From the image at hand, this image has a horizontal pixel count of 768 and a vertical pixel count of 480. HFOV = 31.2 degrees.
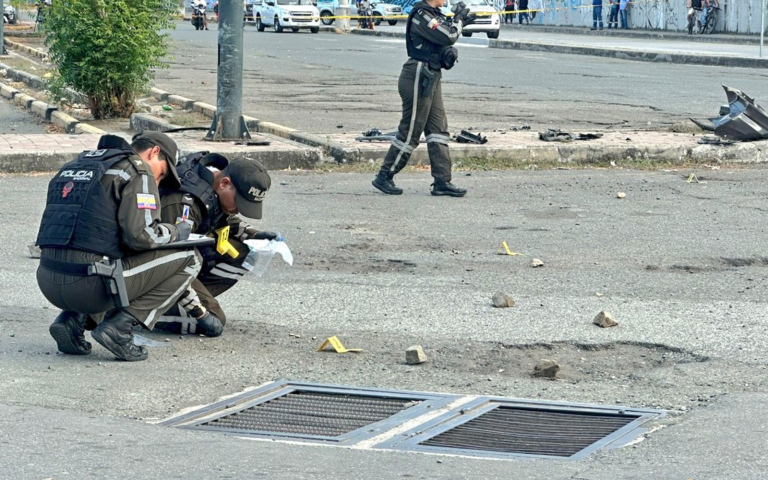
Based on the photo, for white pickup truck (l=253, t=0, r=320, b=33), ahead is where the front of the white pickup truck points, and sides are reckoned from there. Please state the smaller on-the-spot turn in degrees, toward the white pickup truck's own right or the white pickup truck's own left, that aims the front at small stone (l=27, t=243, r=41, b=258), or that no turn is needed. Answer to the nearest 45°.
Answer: approximately 45° to the white pickup truck's own right

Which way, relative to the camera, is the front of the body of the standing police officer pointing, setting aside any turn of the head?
to the viewer's right

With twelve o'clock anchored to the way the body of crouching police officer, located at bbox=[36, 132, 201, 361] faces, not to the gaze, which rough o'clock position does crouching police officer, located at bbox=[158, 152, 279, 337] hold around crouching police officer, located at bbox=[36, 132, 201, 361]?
crouching police officer, located at bbox=[158, 152, 279, 337] is roughly at 12 o'clock from crouching police officer, located at bbox=[36, 132, 201, 361].

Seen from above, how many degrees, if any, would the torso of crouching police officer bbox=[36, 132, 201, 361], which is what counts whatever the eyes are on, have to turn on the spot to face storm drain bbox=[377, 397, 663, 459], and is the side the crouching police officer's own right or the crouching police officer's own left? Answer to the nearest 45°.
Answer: approximately 90° to the crouching police officer's own right

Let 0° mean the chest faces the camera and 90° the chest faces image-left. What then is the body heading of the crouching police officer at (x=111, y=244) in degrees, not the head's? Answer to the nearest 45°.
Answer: approximately 225°

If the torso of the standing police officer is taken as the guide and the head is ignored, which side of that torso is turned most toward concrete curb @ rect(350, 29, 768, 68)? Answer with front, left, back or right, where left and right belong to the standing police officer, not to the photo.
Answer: left

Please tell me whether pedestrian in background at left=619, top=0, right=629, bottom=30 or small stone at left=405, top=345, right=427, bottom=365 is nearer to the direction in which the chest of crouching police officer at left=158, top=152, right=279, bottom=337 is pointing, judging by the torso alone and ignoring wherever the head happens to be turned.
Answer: the small stone

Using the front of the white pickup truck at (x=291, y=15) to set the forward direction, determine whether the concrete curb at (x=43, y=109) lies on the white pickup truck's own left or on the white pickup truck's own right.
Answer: on the white pickup truck's own right
